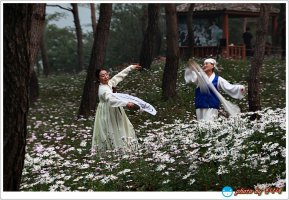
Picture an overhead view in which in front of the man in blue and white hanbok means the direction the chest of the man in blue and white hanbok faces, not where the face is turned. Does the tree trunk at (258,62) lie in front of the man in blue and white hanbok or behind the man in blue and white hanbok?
behind

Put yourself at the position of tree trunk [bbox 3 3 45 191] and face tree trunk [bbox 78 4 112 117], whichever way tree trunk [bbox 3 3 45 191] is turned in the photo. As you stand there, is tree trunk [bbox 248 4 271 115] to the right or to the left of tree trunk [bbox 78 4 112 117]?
right
